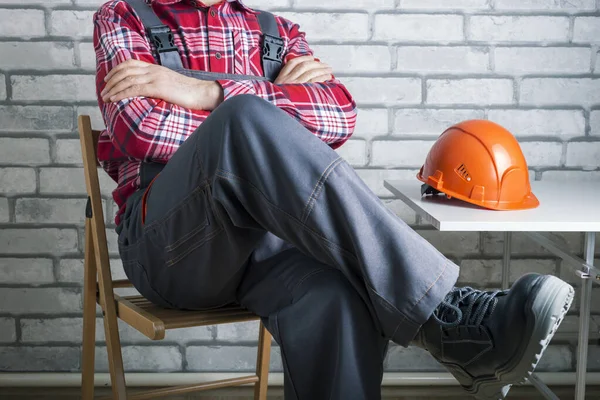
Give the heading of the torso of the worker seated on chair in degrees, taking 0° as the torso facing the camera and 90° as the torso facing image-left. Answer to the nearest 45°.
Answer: approximately 315°

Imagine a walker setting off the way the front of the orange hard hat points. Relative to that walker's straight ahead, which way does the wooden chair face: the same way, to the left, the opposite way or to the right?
the same way

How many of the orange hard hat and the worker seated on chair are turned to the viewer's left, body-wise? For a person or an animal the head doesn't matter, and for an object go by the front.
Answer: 0

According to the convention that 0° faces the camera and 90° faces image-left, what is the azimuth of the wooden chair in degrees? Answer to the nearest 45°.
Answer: approximately 315°

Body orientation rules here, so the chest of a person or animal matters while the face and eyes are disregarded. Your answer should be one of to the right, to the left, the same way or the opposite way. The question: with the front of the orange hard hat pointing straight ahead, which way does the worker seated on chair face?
the same way

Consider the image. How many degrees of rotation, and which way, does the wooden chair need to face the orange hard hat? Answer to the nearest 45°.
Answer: approximately 45° to its left
